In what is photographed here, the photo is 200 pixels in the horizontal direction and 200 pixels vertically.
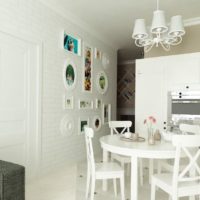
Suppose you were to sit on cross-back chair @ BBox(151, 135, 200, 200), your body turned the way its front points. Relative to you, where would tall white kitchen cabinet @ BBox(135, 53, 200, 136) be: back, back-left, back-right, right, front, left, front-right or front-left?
front-right

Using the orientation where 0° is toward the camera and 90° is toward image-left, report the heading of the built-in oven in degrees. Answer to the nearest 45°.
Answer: approximately 0°

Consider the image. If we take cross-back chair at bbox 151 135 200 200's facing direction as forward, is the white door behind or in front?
in front

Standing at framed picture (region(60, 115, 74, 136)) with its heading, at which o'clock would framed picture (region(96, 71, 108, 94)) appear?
framed picture (region(96, 71, 108, 94)) is roughly at 9 o'clock from framed picture (region(60, 115, 74, 136)).

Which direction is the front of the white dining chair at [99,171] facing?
to the viewer's right

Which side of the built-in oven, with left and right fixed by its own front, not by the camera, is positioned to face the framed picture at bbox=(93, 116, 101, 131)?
right

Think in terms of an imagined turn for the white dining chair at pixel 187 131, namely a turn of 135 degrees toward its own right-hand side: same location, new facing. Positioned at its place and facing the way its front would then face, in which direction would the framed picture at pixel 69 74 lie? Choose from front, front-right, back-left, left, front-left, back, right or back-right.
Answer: left

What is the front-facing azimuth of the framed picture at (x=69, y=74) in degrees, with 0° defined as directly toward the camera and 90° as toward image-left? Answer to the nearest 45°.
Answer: approximately 315°

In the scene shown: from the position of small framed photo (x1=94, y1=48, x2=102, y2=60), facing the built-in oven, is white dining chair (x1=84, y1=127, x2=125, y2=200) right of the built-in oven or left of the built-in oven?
right

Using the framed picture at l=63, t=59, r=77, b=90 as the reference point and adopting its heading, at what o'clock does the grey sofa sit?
The grey sofa is roughly at 2 o'clock from the framed picture.

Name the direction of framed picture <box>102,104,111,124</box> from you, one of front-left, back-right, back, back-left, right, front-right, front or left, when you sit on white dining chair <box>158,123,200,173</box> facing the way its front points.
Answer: right

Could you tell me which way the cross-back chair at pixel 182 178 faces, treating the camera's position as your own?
facing away from the viewer and to the left of the viewer

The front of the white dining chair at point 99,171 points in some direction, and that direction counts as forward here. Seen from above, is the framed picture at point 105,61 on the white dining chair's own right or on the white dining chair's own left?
on the white dining chair's own left
